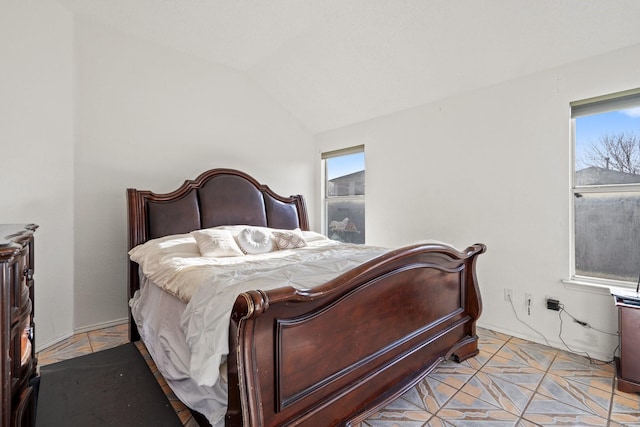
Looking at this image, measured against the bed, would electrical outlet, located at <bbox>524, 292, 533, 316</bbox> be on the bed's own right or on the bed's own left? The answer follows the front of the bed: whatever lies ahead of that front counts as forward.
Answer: on the bed's own left

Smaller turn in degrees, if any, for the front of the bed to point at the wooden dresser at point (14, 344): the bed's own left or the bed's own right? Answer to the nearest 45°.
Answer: approximately 135° to the bed's own right

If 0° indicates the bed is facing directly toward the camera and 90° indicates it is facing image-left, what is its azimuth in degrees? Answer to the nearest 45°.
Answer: approximately 315°

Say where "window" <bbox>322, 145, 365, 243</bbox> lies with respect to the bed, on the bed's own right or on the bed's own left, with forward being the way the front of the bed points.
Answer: on the bed's own left

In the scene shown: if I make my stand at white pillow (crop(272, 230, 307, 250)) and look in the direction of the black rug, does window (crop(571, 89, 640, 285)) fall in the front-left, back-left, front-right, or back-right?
back-left

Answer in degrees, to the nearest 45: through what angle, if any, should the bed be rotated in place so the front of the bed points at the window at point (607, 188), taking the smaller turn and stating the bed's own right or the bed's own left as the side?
approximately 45° to the bed's own left
